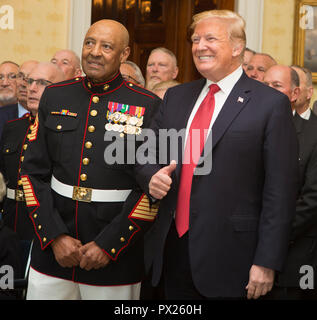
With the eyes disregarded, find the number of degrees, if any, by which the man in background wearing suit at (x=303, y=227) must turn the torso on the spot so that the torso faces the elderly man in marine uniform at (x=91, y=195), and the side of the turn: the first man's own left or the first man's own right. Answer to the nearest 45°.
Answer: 0° — they already face them

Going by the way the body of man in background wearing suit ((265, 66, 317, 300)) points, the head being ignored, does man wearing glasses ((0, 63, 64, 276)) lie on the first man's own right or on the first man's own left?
on the first man's own right

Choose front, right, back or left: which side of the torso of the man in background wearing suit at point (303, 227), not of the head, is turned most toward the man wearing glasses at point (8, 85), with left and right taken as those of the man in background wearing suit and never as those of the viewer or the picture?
right

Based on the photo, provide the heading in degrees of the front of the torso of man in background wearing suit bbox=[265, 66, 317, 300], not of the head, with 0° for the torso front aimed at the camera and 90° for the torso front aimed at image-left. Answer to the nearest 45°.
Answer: approximately 45°

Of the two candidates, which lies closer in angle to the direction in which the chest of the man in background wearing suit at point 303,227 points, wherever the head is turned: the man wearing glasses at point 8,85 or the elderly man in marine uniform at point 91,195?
the elderly man in marine uniform
